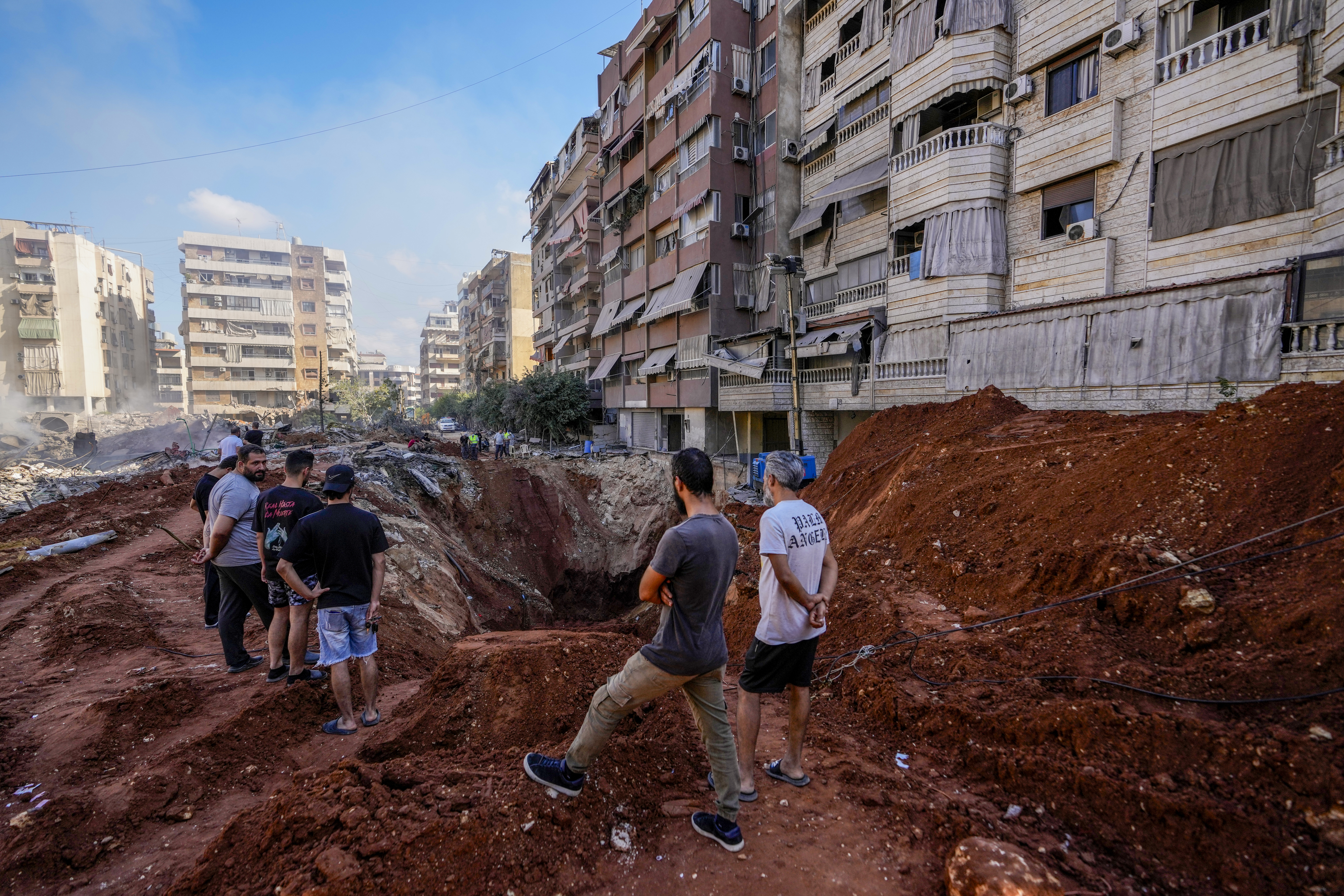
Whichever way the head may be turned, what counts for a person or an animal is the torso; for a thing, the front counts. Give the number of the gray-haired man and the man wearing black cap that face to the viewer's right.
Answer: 0

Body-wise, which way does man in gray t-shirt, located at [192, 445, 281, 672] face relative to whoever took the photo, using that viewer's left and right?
facing to the right of the viewer

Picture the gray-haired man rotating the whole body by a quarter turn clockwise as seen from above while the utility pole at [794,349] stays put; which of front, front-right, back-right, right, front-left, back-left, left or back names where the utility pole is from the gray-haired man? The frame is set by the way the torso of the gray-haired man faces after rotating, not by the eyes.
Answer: front-left

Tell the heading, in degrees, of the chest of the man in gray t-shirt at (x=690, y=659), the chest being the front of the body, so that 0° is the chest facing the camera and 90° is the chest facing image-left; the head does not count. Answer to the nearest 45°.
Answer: approximately 135°

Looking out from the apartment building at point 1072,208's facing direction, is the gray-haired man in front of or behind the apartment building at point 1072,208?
in front

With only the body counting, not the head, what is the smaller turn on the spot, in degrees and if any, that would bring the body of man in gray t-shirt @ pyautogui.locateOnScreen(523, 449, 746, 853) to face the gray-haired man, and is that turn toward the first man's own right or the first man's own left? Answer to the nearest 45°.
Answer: approximately 90° to the first man's own right

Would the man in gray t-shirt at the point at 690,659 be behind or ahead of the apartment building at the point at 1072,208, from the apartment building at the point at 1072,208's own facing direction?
ahead

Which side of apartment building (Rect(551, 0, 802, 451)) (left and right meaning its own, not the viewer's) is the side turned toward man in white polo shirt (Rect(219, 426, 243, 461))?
front

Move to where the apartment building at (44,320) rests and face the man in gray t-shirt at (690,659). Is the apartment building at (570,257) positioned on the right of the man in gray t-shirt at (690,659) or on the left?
left

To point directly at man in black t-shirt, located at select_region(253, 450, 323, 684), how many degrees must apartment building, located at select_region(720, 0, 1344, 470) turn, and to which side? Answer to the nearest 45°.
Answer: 0° — it already faces them

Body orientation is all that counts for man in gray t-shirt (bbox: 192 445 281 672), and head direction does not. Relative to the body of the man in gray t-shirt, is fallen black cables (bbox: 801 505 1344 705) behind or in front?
in front

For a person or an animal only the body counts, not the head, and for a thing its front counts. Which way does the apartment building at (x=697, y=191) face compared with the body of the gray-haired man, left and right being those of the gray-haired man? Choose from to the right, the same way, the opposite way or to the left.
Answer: to the left

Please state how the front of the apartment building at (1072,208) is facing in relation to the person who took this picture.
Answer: facing the viewer and to the left of the viewer

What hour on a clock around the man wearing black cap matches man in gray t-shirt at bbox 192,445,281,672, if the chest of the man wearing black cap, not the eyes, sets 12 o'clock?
The man in gray t-shirt is roughly at 11 o'clock from the man wearing black cap.

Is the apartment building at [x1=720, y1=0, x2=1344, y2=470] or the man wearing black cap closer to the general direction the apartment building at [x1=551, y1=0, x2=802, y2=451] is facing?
the man wearing black cap

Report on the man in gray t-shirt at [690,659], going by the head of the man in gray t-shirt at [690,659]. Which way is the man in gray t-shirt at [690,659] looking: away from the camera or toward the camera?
away from the camera

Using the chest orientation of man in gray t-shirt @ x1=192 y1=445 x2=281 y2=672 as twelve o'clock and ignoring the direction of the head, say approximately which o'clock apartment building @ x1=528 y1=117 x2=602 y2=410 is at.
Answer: The apartment building is roughly at 10 o'clock from the man in gray t-shirt.

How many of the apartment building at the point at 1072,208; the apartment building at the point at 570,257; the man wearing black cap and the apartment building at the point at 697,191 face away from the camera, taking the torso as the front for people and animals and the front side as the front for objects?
1
